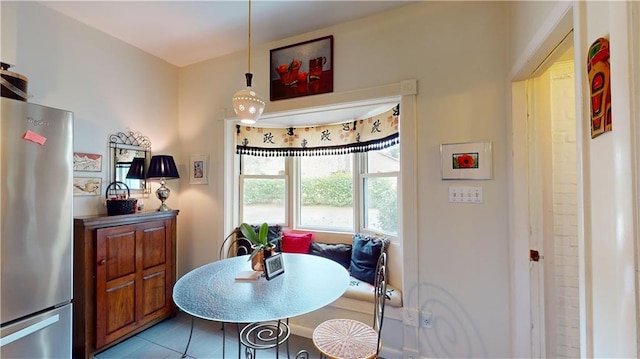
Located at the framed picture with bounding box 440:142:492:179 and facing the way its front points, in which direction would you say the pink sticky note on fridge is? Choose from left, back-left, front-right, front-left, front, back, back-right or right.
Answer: front-right

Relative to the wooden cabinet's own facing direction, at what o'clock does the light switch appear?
The light switch is roughly at 12 o'clock from the wooden cabinet.

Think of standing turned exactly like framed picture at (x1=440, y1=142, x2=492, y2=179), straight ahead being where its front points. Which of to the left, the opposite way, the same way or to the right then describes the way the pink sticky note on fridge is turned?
to the left

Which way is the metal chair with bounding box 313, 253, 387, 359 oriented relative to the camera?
to the viewer's left

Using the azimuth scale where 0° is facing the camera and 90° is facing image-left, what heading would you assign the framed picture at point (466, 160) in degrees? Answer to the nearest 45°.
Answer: approximately 0°

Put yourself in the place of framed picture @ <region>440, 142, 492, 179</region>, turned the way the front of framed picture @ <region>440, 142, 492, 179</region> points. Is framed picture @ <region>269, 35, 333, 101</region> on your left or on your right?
on your right

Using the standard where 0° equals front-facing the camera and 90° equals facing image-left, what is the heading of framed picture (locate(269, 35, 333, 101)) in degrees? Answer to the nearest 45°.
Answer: approximately 45°

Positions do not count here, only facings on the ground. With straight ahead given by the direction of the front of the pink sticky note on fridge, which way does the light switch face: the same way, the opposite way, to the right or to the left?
to the right

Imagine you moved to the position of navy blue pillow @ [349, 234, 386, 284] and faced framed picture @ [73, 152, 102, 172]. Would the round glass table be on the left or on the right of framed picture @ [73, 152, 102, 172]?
left
